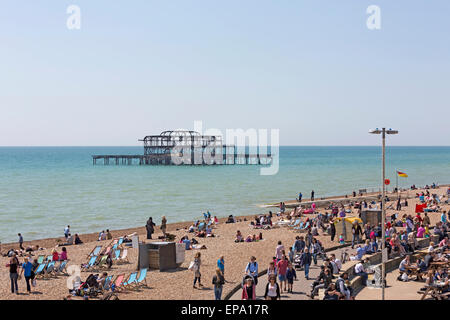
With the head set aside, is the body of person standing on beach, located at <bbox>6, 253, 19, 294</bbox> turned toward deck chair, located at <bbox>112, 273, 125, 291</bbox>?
no

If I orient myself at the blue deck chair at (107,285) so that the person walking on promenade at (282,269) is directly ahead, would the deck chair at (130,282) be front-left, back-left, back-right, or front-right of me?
front-left
